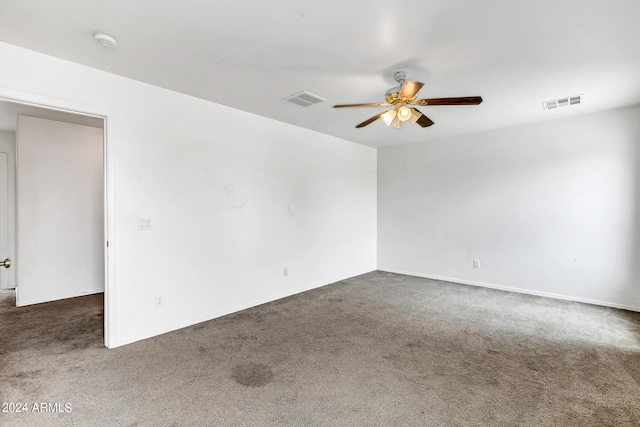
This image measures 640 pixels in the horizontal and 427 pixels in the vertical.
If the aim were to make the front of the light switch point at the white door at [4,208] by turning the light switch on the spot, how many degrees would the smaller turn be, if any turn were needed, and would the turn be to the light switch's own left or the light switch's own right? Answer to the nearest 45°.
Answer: approximately 135° to the light switch's own right

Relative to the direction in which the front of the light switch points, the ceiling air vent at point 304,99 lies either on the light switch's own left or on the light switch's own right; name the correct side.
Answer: on the light switch's own left

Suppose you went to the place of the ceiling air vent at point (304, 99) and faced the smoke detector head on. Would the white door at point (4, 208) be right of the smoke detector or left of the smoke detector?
right
